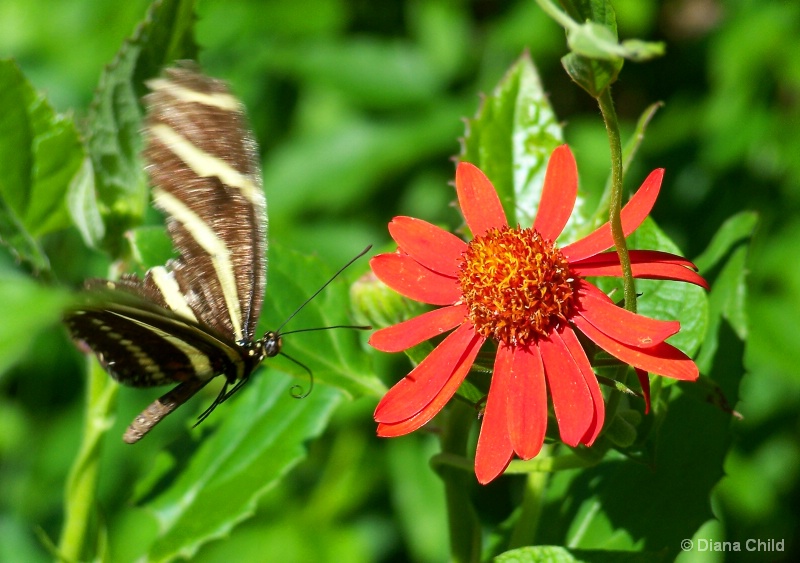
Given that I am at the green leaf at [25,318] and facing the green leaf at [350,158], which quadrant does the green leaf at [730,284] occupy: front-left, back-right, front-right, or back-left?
front-right

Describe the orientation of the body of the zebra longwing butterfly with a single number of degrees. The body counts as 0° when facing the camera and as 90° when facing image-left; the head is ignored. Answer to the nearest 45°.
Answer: approximately 270°

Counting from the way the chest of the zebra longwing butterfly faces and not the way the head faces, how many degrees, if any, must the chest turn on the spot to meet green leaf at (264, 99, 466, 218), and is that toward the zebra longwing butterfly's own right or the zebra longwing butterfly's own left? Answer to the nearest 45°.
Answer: approximately 90° to the zebra longwing butterfly's own left

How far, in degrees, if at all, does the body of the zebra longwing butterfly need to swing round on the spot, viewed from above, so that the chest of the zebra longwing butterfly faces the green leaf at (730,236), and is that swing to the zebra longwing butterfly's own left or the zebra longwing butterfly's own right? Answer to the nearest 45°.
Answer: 0° — it already faces it

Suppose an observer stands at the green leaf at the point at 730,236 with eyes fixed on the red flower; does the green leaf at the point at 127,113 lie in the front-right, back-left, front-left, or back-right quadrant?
front-right
